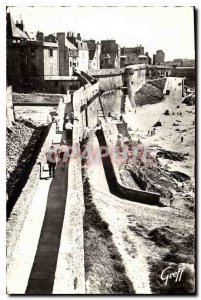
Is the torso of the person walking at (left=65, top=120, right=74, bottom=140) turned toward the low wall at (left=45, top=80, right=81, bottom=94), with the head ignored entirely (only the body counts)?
yes

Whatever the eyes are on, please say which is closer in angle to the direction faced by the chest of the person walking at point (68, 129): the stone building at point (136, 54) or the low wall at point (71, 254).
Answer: the stone building

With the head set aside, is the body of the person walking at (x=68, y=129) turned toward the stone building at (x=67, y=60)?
yes

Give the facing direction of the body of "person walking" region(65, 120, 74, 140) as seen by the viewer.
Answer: away from the camera

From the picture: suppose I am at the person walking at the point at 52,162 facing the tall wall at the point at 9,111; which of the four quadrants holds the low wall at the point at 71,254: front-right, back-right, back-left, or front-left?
back-left
